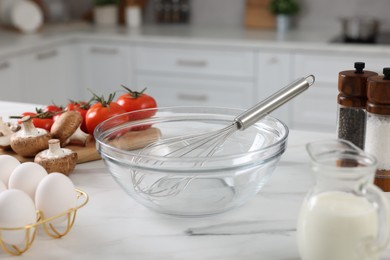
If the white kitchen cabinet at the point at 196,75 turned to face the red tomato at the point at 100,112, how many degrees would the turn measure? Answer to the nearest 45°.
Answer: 0° — it already faces it

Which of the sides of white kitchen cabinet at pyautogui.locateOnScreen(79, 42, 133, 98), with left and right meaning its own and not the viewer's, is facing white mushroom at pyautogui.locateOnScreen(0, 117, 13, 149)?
front

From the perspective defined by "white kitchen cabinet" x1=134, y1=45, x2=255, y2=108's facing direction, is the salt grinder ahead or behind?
ahead

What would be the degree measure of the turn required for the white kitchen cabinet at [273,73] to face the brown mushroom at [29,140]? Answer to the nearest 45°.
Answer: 0° — it already faces it

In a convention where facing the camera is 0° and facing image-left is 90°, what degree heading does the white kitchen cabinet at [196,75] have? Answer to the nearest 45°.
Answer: approximately 0°

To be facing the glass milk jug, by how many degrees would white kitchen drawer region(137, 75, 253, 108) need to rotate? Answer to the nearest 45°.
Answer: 0° — it already faces it

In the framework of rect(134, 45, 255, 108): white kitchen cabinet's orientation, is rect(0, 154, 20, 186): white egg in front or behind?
in front

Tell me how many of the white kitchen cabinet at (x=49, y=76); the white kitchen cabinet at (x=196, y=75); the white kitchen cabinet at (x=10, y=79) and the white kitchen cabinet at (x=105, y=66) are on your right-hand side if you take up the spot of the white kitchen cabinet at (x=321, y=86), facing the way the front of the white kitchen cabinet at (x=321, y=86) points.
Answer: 4
